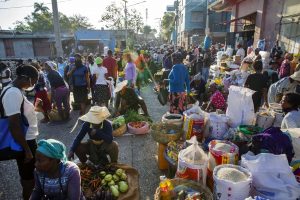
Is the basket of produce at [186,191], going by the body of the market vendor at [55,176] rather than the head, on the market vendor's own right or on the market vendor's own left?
on the market vendor's own left

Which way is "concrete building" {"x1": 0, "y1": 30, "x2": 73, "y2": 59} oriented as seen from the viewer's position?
toward the camera

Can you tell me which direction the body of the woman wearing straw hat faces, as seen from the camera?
toward the camera

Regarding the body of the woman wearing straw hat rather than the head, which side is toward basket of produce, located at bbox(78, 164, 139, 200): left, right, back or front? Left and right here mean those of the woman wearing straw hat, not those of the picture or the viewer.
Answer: front

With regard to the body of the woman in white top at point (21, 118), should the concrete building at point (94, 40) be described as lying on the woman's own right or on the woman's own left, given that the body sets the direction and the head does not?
on the woman's own left

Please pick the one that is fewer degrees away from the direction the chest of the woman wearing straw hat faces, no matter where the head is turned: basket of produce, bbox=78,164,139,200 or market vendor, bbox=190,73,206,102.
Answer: the basket of produce

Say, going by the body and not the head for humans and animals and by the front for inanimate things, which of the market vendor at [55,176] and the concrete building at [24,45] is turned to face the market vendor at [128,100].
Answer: the concrete building

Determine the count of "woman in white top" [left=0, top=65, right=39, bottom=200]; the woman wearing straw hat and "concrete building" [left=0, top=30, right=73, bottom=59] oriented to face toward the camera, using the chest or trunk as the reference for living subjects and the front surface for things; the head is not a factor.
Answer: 2

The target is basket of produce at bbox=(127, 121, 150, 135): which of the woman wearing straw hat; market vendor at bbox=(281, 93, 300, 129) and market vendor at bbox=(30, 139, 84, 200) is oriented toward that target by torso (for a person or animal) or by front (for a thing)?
market vendor at bbox=(281, 93, 300, 129)

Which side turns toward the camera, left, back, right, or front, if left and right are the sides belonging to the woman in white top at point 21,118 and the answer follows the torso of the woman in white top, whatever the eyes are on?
right

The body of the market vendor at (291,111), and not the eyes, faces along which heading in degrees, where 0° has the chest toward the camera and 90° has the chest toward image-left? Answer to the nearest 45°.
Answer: approximately 90°

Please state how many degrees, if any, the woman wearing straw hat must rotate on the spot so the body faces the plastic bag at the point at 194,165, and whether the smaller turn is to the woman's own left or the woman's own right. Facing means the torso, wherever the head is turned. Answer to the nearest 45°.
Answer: approximately 45° to the woman's own left

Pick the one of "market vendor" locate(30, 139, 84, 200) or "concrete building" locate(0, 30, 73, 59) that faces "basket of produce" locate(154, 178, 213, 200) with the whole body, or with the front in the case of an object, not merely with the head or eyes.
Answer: the concrete building
